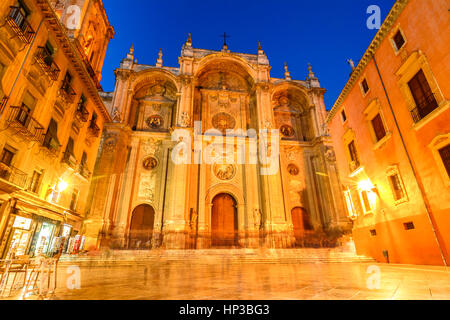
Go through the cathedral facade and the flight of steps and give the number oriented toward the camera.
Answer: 2

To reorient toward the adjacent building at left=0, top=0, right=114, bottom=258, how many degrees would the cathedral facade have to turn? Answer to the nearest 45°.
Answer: approximately 45° to its right

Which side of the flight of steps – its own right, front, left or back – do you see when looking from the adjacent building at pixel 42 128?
right

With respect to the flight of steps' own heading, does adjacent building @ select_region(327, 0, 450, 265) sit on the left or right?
on its left

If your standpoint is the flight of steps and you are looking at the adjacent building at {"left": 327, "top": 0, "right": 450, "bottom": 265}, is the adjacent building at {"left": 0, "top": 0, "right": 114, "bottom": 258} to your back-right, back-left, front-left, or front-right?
back-right

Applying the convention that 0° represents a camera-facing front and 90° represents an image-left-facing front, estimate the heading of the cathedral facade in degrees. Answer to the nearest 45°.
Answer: approximately 0°

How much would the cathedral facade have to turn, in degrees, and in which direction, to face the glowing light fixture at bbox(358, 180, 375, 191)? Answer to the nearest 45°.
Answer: approximately 45° to its left

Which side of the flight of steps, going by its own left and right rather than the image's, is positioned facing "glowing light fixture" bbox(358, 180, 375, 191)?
left
